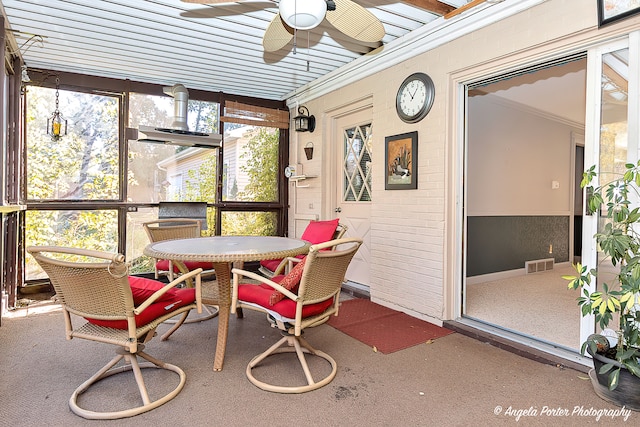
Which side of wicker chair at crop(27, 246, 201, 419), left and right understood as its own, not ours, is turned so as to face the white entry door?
front

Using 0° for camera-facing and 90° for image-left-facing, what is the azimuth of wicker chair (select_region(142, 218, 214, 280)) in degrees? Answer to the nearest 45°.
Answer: approximately 315°

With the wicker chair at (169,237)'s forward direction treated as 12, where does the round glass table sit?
The round glass table is roughly at 1 o'clock from the wicker chair.

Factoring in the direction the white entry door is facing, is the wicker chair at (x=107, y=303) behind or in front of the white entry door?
in front

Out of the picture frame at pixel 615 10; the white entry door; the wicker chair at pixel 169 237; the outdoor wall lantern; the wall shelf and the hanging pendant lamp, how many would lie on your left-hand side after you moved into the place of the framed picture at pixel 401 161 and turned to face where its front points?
1

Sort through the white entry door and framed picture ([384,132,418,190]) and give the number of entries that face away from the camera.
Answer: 0

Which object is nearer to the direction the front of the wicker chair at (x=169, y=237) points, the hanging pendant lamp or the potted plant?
the potted plant

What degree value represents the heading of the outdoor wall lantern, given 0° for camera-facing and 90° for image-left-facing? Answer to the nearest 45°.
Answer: approximately 45°

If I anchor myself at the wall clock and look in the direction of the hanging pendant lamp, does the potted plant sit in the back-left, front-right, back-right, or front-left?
back-left

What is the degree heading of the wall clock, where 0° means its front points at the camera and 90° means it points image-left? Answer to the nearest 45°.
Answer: approximately 45°

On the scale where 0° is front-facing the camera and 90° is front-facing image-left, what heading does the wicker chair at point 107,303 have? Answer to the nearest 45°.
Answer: approximately 225°

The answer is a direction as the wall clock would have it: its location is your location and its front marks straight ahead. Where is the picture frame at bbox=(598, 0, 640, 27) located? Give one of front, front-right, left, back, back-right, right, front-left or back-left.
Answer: left

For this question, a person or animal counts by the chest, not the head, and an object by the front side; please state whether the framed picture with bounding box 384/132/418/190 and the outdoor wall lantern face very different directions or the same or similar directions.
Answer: same or similar directions

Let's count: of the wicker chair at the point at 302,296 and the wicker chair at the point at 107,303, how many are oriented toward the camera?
0

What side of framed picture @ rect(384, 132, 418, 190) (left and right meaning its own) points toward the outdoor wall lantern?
right

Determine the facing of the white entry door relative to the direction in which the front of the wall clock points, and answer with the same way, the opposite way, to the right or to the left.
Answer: the same way

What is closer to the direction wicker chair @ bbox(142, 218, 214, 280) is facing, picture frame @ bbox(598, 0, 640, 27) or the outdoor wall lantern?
the picture frame

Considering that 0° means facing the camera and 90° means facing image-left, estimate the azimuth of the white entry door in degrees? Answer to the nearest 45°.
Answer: approximately 45°

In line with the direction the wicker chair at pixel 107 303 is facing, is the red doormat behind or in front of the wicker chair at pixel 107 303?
in front

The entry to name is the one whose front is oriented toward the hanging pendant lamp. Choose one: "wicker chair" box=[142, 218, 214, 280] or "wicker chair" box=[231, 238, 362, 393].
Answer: "wicker chair" box=[231, 238, 362, 393]
